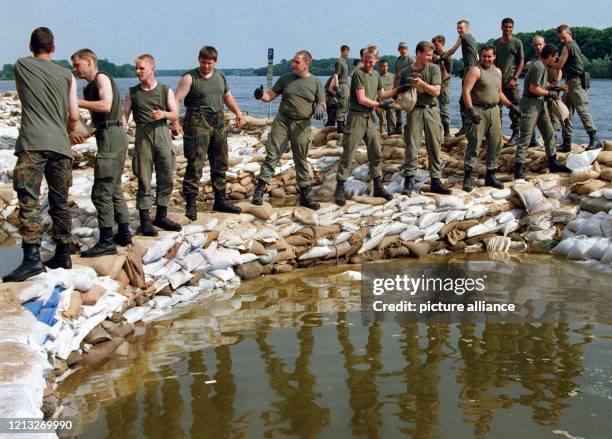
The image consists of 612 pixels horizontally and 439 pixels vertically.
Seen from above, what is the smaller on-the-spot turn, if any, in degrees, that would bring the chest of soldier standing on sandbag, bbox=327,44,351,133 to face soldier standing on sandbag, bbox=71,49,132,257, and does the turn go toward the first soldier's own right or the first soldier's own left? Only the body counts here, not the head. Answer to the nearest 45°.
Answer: approximately 45° to the first soldier's own right

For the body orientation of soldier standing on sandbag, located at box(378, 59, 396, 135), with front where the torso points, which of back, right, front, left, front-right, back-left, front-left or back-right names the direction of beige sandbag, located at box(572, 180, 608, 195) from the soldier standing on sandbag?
front-left

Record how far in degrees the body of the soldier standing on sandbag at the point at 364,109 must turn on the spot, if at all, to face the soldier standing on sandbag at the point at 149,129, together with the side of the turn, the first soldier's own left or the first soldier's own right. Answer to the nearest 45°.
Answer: approximately 90° to the first soldier's own right

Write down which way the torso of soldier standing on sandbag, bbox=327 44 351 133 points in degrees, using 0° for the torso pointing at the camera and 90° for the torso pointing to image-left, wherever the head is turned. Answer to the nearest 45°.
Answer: approximately 315°

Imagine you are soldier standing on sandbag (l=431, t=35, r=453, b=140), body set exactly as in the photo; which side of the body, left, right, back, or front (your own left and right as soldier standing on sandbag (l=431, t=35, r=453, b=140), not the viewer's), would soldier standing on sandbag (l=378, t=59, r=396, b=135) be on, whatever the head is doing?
right

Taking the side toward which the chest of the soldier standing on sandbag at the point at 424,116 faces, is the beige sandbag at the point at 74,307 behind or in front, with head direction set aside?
in front

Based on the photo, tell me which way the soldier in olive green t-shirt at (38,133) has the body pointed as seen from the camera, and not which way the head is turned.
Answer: away from the camera

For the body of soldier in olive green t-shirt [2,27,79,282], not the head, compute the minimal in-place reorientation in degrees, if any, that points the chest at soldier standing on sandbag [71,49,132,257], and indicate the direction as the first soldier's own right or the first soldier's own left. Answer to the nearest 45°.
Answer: approximately 45° to the first soldier's own right
